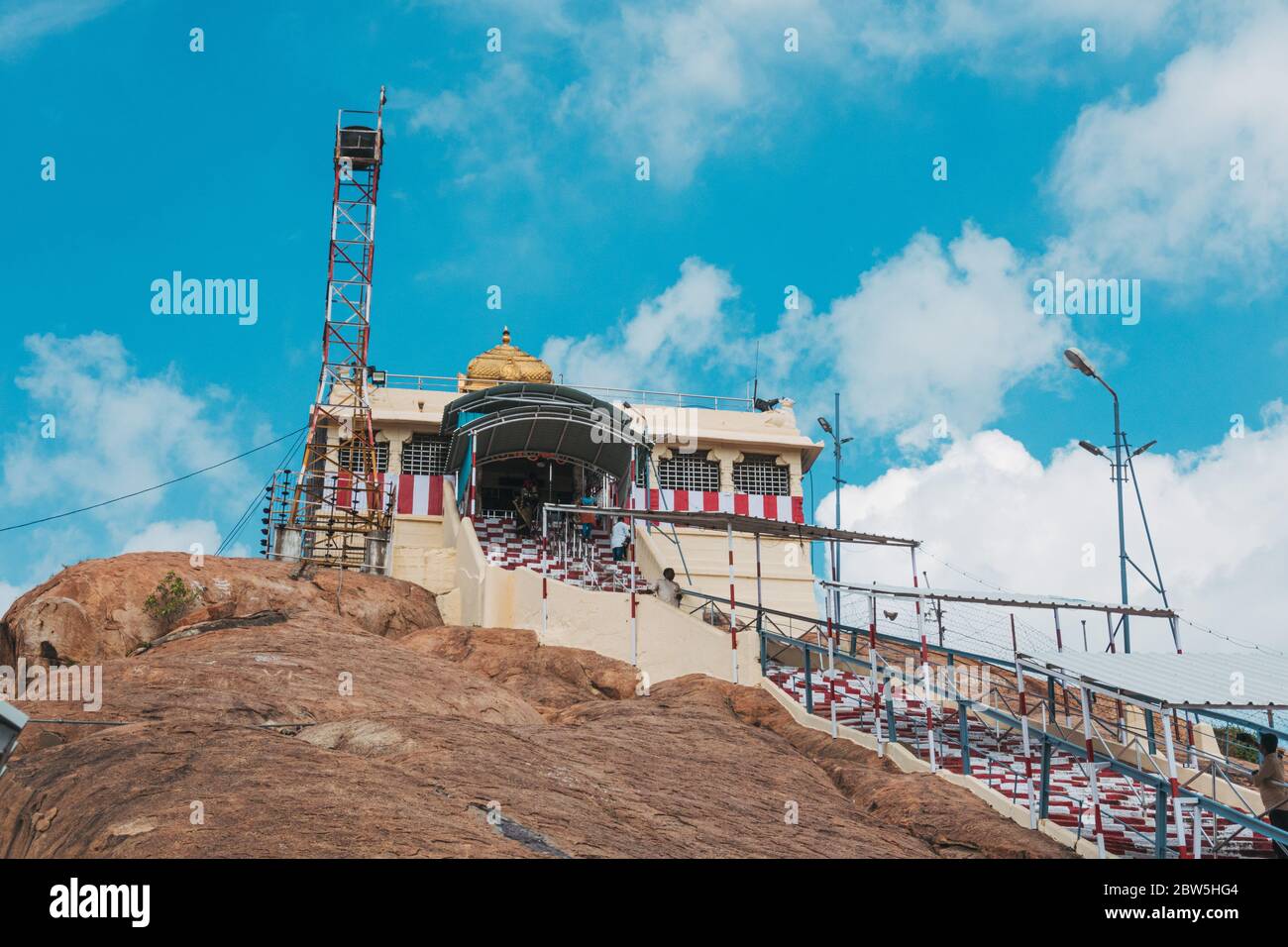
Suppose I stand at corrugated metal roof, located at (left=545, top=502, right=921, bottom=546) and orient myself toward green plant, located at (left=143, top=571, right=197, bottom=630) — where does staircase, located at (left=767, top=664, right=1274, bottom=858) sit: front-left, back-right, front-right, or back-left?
back-left

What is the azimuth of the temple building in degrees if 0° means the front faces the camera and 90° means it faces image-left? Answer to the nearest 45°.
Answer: approximately 0°

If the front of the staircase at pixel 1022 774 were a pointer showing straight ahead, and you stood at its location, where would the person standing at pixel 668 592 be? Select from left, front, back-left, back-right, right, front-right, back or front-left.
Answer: back

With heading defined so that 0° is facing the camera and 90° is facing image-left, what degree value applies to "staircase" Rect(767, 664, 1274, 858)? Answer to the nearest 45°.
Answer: approximately 315°

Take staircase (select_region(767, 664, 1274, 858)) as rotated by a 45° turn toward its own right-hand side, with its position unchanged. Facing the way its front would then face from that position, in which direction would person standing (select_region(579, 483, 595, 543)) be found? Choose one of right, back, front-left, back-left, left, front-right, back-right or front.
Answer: back-right

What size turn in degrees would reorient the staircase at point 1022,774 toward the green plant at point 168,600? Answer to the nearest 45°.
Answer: approximately 135° to its right

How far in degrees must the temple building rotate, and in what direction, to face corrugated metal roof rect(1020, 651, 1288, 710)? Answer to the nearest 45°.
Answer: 0° — it already faces it

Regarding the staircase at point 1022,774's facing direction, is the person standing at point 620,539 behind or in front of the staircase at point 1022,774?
behind

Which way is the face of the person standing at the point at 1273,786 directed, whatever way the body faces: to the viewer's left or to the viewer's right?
to the viewer's left
